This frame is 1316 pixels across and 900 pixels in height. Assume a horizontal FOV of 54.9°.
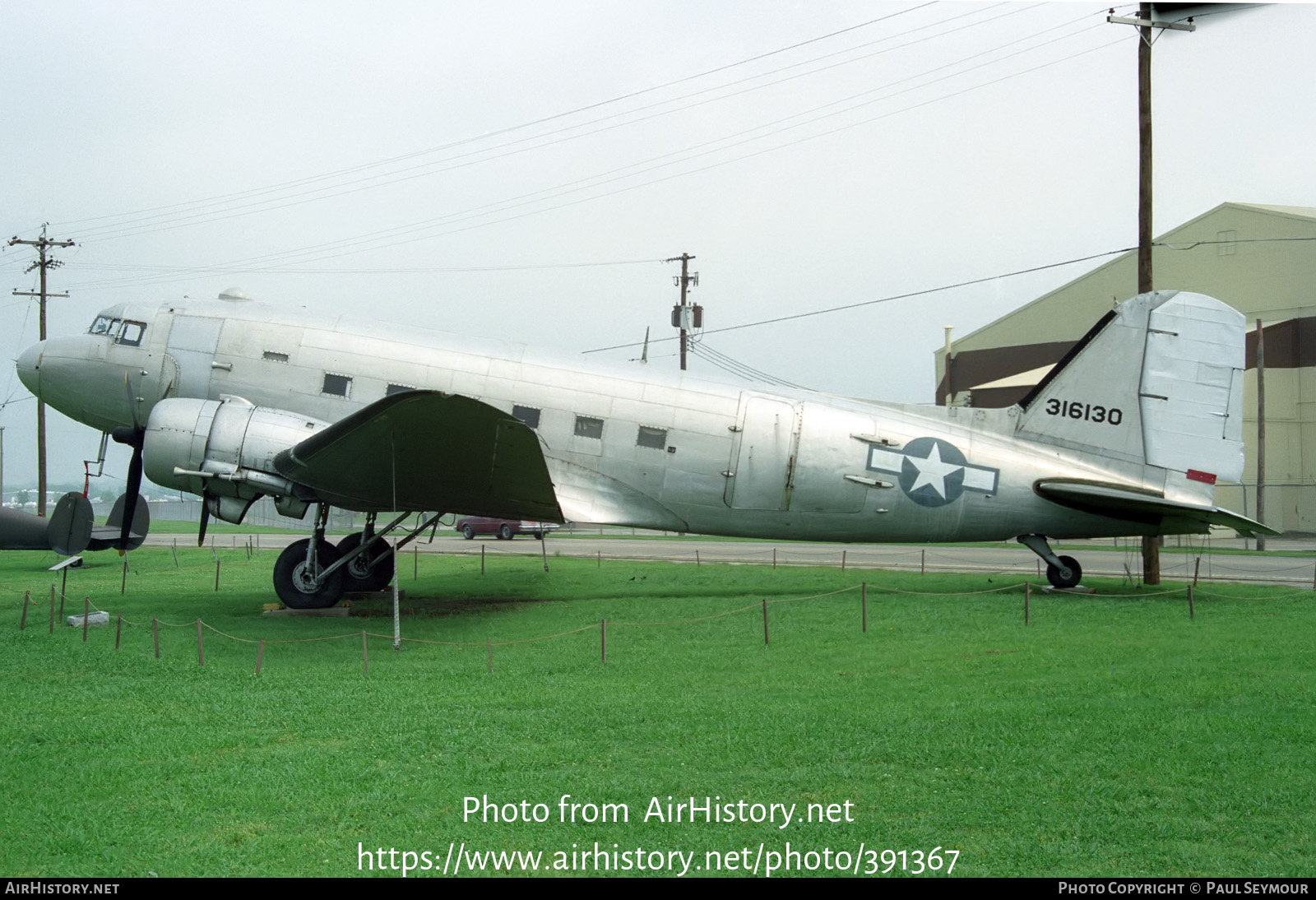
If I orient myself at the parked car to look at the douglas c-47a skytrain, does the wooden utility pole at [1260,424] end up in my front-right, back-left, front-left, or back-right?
front-left

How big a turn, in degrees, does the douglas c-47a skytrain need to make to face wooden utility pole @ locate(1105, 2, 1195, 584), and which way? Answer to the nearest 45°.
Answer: approximately 180°

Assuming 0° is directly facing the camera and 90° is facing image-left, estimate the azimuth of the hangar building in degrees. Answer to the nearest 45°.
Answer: approximately 0°

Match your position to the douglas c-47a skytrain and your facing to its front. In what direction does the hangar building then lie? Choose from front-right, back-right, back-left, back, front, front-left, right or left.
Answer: back-right

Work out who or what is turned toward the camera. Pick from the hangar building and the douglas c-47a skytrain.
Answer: the hangar building

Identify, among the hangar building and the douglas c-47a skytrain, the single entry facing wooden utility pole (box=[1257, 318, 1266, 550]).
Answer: the hangar building

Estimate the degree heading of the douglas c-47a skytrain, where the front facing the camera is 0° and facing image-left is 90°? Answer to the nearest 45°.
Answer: approximately 90°

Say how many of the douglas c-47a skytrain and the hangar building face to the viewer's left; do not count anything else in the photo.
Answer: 1

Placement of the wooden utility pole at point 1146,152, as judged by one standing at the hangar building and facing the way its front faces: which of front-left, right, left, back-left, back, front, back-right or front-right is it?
front

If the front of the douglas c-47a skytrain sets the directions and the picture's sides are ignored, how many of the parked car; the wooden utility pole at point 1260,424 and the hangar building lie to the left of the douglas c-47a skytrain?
0

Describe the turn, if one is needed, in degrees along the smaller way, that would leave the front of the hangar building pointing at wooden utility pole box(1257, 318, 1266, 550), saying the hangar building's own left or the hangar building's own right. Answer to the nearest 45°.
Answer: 0° — it already faces it

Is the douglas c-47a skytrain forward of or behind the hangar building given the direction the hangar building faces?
forward

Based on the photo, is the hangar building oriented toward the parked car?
no
